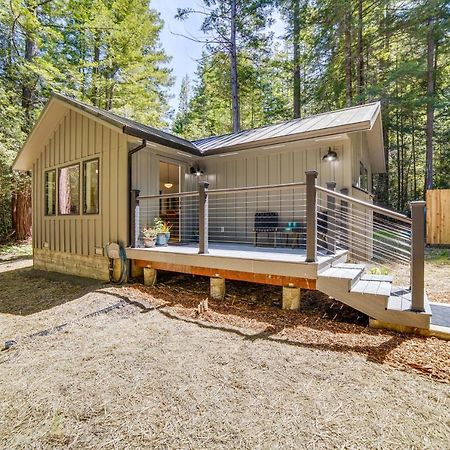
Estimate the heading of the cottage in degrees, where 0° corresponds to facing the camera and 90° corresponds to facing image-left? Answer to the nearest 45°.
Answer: approximately 315°

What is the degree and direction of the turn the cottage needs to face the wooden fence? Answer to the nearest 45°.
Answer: approximately 90° to its left
